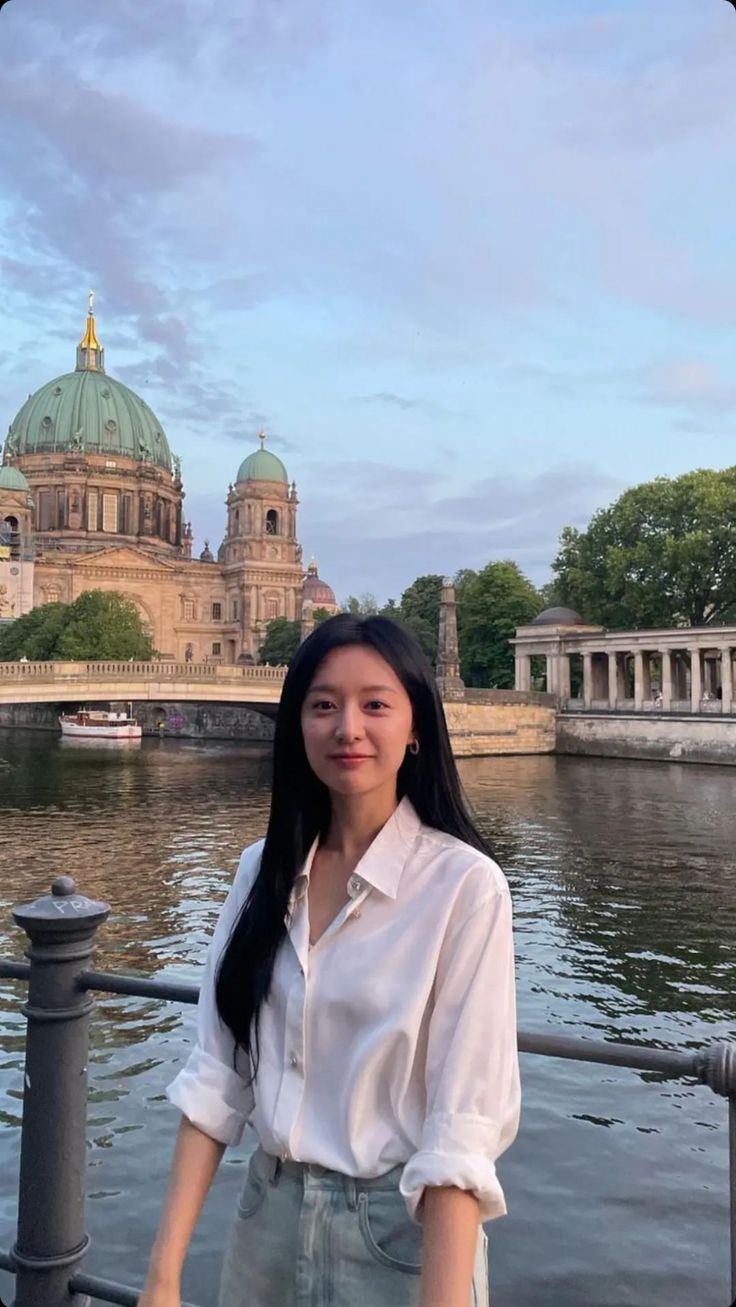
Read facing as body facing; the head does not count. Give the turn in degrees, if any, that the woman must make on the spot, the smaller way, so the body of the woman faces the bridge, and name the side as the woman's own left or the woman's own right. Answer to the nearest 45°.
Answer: approximately 135° to the woman's own right

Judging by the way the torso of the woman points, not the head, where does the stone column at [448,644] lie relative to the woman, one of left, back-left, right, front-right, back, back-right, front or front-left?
back-right

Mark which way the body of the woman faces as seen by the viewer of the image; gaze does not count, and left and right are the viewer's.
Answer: facing the viewer and to the left of the viewer
